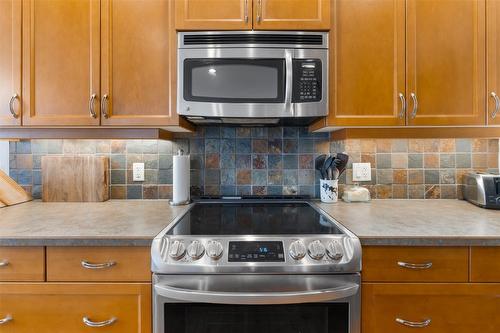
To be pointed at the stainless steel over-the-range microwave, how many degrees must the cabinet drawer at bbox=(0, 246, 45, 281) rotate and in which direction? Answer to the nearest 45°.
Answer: approximately 90° to its left

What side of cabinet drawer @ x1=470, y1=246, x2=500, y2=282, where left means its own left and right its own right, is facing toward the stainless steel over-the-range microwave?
right

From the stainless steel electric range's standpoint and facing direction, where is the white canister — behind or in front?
behind

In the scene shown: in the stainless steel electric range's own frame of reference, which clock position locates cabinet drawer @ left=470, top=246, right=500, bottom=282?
The cabinet drawer is roughly at 9 o'clock from the stainless steel electric range.

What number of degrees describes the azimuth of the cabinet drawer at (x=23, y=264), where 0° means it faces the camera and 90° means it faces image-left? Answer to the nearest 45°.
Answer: approximately 0°

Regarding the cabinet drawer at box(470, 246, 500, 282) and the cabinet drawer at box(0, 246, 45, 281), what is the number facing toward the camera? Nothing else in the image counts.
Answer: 2
